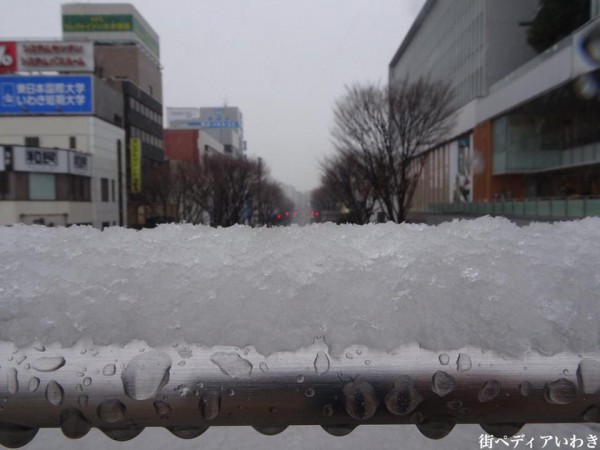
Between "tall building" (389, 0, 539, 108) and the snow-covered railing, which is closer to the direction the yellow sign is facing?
the snow-covered railing

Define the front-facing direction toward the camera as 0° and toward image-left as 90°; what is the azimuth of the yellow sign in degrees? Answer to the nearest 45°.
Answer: approximately 0°

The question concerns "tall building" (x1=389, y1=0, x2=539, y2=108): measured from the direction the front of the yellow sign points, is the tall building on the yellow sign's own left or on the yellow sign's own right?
on the yellow sign's own left

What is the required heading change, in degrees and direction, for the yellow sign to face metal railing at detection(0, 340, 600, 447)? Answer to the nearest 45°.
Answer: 0° — it already faces it

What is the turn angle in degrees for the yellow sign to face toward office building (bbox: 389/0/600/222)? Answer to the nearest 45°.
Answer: approximately 45° to its left

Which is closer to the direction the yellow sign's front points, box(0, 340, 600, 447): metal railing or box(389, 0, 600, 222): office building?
the metal railing

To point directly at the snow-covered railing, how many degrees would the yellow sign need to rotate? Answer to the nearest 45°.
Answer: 0° — it already faces it
